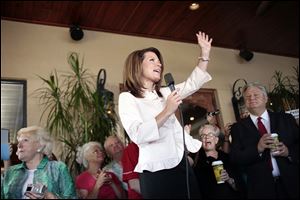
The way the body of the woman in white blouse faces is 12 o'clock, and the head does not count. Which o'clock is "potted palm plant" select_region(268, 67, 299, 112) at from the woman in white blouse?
The potted palm plant is roughly at 9 o'clock from the woman in white blouse.

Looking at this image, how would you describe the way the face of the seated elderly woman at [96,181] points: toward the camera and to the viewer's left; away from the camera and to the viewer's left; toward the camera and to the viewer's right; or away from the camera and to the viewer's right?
toward the camera and to the viewer's right

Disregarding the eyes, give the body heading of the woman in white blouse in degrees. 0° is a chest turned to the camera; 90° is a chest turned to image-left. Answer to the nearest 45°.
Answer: approximately 315°

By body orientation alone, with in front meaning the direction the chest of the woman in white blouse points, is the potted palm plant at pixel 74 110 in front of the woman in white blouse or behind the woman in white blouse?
behind

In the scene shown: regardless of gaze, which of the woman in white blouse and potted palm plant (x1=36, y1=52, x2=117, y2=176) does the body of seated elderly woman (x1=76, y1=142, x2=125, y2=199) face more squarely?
the woman in white blouse

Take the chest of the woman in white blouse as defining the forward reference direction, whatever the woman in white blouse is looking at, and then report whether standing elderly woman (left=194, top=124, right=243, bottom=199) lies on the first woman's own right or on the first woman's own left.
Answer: on the first woman's own left
